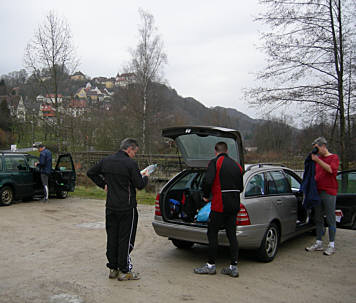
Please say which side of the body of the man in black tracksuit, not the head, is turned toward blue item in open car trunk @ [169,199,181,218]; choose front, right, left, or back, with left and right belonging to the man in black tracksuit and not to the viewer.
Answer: front

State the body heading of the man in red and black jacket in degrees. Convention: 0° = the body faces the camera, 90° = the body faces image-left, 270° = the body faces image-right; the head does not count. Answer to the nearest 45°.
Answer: approximately 135°

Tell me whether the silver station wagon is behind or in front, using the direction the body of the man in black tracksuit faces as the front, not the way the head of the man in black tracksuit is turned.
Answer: in front

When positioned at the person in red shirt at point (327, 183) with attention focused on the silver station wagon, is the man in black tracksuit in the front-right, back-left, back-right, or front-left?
front-left

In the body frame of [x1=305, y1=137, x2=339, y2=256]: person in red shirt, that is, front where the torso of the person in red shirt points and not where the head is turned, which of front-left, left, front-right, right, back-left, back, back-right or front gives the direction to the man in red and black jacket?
front

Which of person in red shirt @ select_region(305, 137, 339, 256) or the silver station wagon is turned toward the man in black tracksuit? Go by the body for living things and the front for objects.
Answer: the person in red shirt

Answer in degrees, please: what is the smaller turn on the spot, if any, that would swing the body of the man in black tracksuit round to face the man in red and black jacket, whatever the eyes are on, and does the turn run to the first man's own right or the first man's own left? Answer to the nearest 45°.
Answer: approximately 45° to the first man's own right

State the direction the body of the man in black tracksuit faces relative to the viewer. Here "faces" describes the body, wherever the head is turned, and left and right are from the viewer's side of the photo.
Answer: facing away from the viewer and to the right of the viewer

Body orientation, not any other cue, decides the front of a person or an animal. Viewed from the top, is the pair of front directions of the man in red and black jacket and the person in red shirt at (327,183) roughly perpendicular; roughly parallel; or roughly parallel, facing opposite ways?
roughly perpendicular

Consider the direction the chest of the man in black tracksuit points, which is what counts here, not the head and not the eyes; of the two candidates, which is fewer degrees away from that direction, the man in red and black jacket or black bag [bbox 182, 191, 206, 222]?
the black bag
